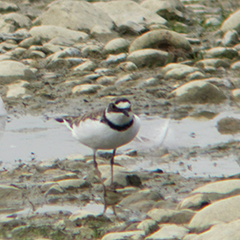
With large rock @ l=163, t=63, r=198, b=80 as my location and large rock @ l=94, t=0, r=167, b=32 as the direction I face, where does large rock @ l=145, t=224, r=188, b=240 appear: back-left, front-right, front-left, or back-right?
back-left

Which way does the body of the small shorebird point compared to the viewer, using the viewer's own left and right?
facing the viewer and to the right of the viewer

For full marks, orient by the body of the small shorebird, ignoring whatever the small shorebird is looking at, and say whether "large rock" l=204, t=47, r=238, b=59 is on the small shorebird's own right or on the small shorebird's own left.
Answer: on the small shorebird's own left

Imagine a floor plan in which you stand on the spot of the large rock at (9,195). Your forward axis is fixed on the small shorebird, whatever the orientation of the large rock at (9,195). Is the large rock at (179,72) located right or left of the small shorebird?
left
